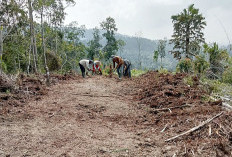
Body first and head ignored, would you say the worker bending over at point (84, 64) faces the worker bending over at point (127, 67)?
yes

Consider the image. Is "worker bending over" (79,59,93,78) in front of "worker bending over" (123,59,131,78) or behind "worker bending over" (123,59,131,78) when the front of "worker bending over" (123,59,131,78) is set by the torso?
in front

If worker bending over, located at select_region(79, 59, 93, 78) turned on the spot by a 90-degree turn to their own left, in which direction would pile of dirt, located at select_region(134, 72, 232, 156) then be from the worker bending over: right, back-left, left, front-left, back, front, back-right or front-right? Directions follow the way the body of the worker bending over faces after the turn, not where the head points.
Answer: back

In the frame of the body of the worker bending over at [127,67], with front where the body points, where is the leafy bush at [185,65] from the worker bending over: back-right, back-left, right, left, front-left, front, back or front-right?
back

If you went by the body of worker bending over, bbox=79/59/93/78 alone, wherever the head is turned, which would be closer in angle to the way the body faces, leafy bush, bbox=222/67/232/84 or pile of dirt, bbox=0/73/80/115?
the leafy bush

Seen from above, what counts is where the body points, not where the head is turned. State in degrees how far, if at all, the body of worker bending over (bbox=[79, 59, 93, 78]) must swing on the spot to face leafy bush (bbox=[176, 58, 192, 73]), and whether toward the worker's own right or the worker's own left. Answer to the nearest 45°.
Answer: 0° — they already face it

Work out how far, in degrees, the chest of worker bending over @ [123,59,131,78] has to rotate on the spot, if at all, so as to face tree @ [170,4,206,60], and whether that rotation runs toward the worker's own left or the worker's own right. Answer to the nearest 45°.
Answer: approximately 135° to the worker's own right

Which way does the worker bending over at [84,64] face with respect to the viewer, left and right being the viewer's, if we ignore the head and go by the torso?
facing to the right of the viewer

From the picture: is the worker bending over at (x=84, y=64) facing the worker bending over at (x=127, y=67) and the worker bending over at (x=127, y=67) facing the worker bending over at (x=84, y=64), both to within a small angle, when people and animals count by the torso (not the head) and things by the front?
yes

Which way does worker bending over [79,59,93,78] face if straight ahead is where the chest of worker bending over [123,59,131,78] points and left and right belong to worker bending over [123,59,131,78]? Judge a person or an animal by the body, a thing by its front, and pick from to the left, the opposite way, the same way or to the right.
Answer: the opposite way

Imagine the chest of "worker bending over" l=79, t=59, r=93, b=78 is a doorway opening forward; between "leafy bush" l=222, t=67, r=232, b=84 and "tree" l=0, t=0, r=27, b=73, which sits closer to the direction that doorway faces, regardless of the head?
the leafy bush
